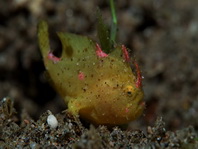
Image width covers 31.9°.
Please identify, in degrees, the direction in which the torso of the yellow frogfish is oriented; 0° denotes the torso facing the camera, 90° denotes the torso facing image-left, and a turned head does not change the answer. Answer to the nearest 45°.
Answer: approximately 270°
